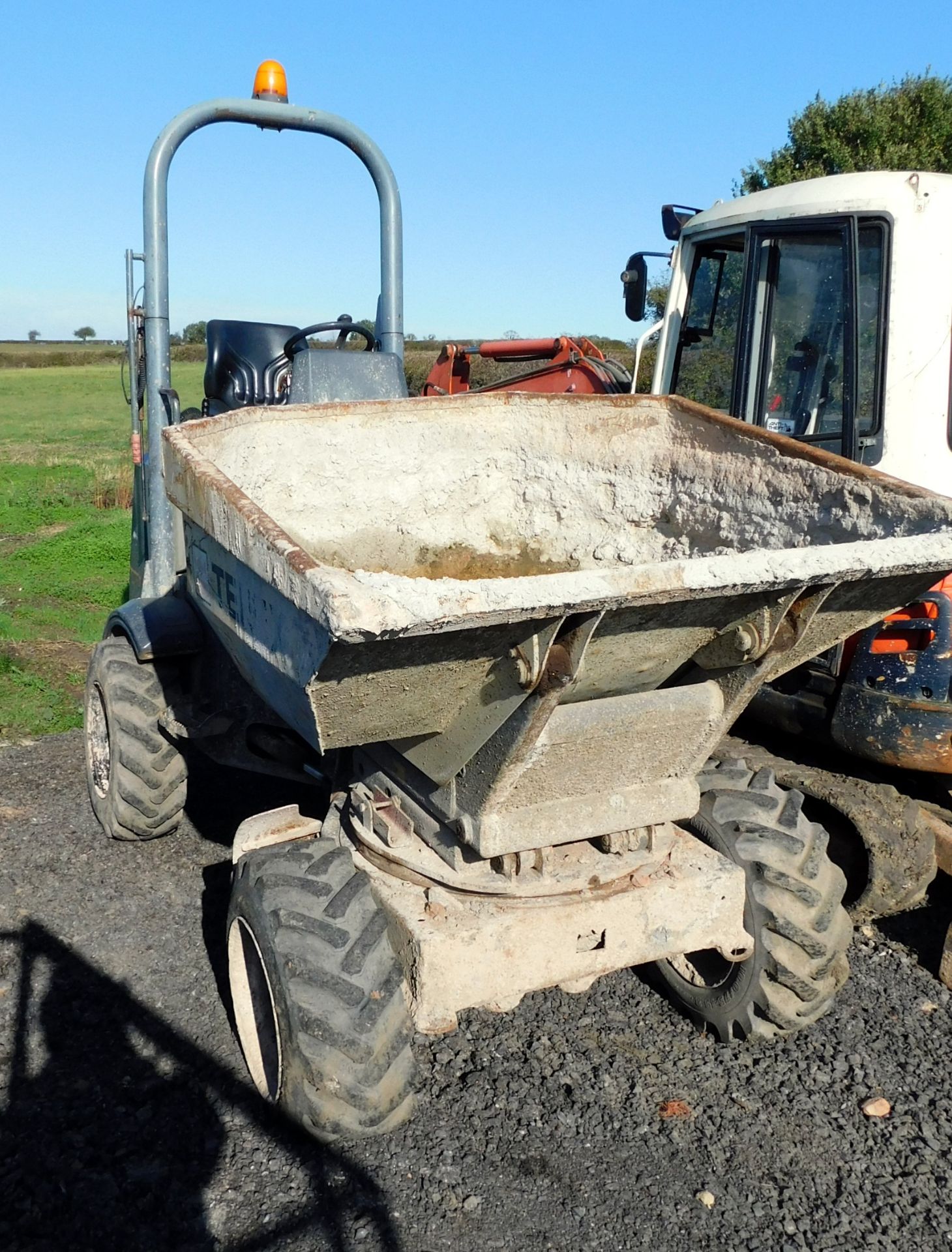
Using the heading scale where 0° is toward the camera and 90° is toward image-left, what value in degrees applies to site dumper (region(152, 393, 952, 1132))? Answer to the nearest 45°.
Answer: approximately 315°

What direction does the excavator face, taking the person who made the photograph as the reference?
facing away from the viewer and to the left of the viewer

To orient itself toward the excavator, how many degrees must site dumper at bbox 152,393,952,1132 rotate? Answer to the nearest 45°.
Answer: approximately 90° to its left

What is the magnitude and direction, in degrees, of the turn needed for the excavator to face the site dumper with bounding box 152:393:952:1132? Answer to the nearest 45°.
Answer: approximately 90° to its left

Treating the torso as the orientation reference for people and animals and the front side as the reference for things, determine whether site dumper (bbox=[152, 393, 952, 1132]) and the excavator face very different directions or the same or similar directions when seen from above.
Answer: very different directions
